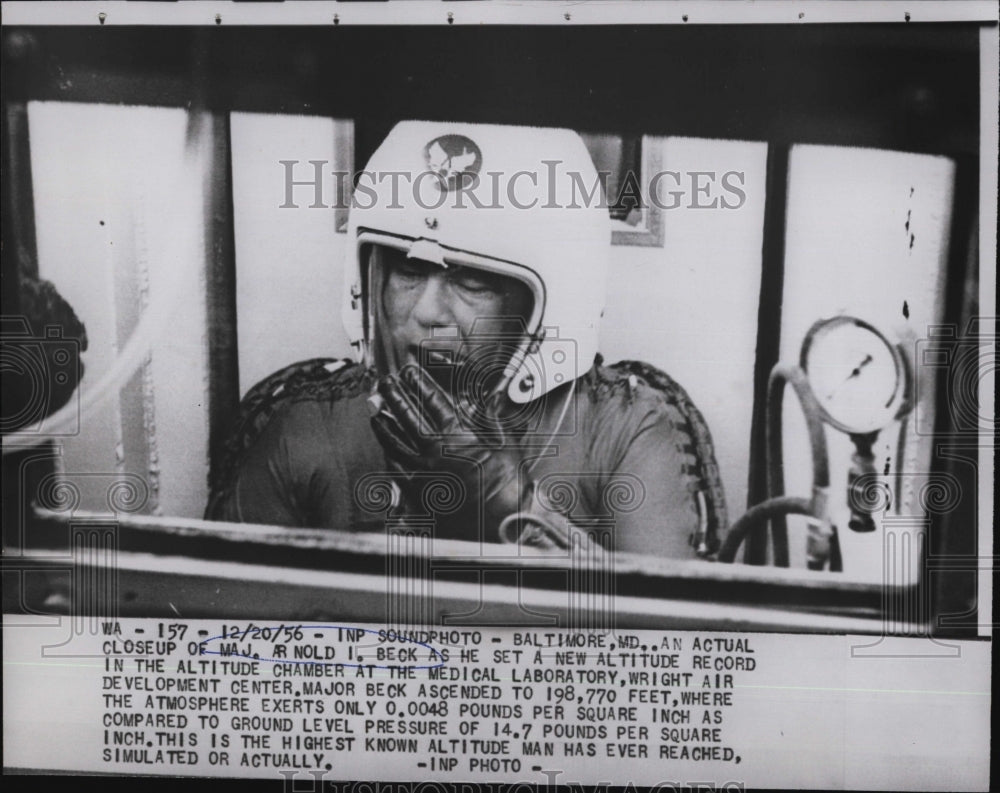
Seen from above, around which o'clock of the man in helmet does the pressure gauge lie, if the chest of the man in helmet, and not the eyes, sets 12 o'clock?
The pressure gauge is roughly at 9 o'clock from the man in helmet.

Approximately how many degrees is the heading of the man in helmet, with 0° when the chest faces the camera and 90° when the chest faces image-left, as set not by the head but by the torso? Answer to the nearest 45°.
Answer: approximately 0°
